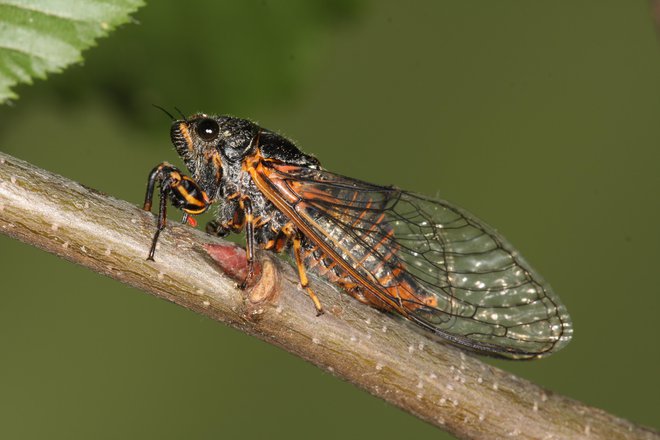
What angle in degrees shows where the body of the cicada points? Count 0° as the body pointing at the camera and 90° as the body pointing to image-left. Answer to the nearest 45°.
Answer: approximately 90°

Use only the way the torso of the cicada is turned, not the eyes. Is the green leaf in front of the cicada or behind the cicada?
in front
